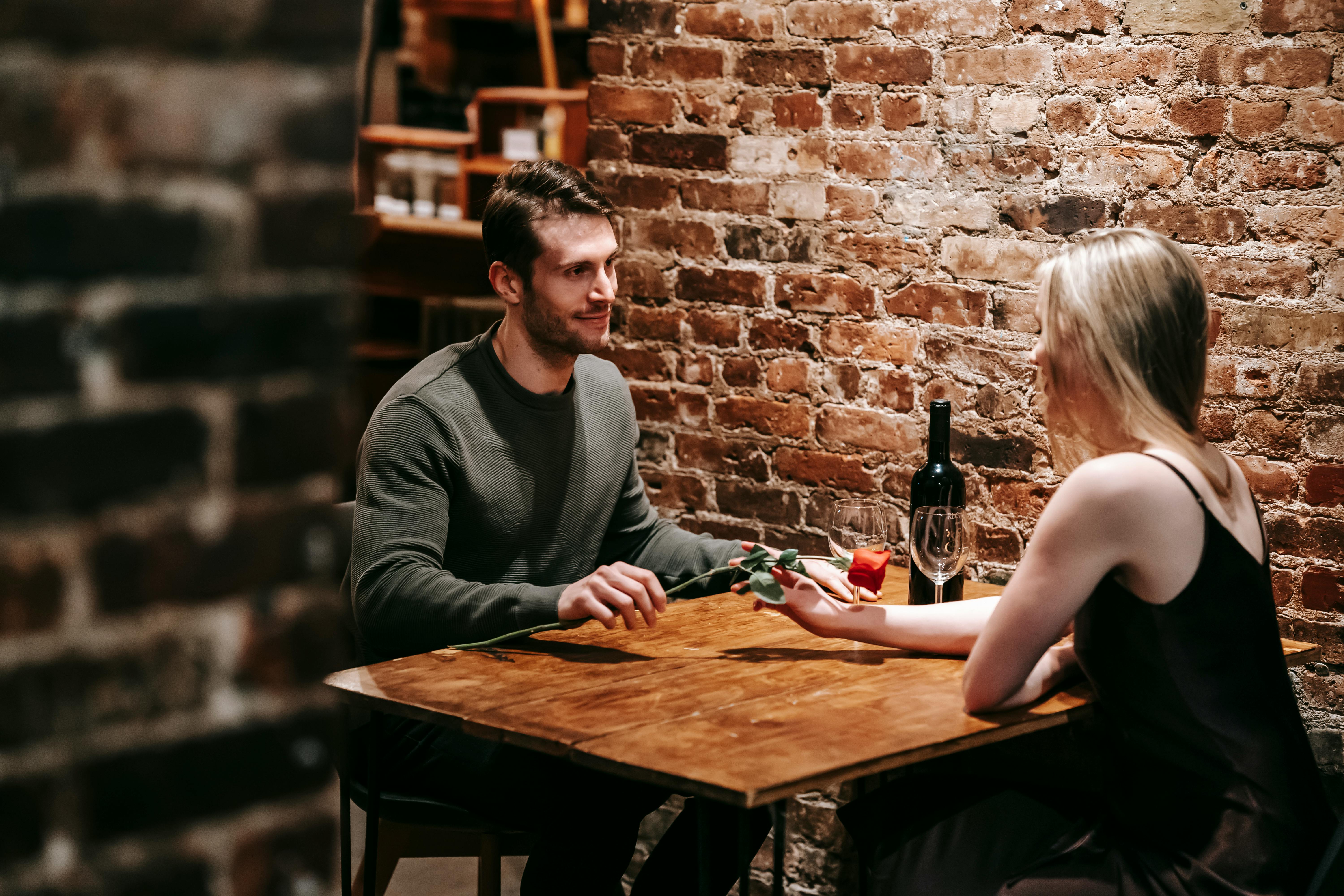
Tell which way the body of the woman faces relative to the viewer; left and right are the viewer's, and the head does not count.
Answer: facing away from the viewer and to the left of the viewer

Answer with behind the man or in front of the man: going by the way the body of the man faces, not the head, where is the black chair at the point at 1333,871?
in front

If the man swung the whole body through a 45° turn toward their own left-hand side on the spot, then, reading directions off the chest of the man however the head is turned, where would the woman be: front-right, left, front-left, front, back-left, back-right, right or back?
front-right

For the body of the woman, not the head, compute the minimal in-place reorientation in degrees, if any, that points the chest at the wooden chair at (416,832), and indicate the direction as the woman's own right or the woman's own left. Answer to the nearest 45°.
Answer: approximately 45° to the woman's own left

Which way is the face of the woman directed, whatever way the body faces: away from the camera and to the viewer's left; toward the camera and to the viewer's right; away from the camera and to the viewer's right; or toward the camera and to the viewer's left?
away from the camera and to the viewer's left

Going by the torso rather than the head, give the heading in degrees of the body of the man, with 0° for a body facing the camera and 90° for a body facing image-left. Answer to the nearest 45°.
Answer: approximately 315°

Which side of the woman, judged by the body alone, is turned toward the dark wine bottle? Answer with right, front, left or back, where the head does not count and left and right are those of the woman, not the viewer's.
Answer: front
